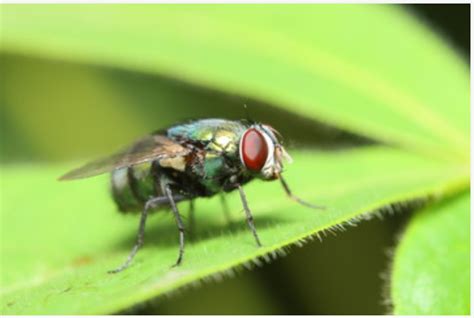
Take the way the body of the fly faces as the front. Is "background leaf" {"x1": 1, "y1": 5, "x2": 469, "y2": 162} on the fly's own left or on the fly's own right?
on the fly's own left

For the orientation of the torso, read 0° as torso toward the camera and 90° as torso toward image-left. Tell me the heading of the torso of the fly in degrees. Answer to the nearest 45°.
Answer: approximately 270°

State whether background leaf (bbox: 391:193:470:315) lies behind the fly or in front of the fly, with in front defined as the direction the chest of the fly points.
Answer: in front

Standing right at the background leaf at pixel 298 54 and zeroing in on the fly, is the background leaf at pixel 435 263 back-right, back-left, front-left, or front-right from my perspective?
front-left
